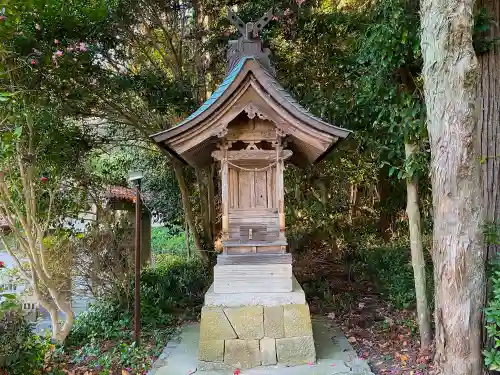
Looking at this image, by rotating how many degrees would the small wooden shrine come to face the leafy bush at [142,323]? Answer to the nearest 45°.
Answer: approximately 135° to its right

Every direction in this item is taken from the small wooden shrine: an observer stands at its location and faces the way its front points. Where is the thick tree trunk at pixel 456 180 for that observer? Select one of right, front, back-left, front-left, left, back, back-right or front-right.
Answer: front-left

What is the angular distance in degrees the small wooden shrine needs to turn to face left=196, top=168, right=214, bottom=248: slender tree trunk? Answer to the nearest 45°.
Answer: approximately 180°

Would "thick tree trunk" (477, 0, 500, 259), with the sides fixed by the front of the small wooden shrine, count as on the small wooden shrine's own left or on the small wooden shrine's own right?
on the small wooden shrine's own left

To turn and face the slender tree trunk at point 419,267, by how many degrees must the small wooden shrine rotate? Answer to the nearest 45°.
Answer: approximately 90° to its left

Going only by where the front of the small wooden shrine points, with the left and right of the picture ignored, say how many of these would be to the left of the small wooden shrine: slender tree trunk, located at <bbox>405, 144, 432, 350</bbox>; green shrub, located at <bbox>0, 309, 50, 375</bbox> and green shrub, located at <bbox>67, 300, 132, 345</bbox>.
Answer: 1

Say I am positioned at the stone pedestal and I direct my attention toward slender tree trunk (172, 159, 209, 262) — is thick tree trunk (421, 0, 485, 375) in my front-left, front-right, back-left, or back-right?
back-right

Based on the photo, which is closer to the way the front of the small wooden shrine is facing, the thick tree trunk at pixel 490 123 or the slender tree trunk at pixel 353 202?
the thick tree trunk

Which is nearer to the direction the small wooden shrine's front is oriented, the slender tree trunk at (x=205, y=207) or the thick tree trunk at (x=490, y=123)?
the thick tree trunk

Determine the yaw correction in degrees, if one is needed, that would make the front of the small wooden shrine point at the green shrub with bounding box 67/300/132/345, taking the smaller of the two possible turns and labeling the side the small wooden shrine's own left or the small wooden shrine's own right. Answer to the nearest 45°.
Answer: approximately 135° to the small wooden shrine's own right

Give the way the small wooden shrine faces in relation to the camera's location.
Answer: facing the viewer

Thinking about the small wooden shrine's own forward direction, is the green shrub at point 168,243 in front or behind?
behind

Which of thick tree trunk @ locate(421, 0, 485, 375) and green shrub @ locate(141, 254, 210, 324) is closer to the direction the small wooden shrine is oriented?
the thick tree trunk
